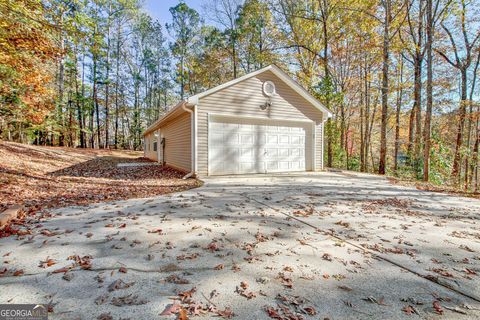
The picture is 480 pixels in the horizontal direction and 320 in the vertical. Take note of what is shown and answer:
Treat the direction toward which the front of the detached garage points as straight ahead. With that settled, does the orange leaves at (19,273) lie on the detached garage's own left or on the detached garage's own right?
on the detached garage's own right

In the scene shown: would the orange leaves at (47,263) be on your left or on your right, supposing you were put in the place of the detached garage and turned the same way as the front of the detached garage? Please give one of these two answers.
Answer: on your right

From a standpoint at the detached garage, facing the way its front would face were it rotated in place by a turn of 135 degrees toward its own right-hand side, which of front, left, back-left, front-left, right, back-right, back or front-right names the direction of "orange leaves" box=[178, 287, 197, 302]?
left

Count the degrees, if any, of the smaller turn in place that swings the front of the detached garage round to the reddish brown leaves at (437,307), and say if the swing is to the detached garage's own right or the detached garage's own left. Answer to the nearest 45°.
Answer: approximately 45° to the detached garage's own right
